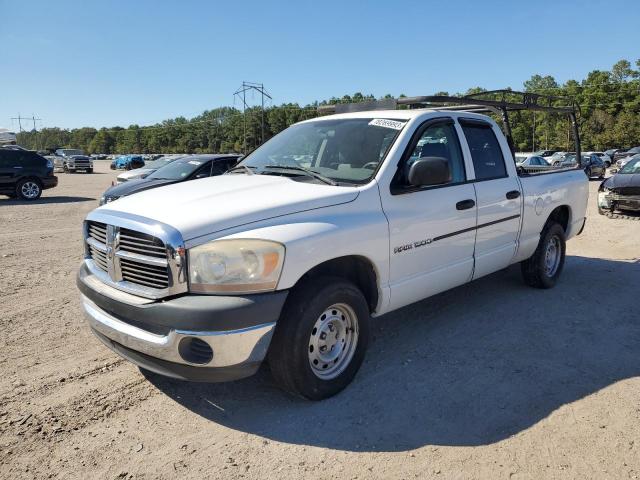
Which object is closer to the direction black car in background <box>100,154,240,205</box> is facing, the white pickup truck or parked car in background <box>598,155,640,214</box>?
the white pickup truck

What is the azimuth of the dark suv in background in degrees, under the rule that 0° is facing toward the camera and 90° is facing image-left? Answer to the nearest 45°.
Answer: approximately 90°

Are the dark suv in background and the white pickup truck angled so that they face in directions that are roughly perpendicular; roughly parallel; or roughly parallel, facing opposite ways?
roughly parallel

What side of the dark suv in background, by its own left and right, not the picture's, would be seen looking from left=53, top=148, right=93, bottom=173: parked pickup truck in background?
right

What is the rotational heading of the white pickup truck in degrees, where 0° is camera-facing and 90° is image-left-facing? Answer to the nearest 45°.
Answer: approximately 45°

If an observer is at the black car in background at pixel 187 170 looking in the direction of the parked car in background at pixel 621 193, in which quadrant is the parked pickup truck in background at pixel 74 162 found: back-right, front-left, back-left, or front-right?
back-left

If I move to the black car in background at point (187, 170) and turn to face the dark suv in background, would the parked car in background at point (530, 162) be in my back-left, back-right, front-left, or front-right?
back-right

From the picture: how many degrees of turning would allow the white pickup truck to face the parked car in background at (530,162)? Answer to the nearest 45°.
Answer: approximately 180°

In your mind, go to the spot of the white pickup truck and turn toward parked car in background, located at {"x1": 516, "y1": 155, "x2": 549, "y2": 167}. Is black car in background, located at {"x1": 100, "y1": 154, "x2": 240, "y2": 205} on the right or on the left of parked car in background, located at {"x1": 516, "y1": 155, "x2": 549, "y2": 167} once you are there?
left

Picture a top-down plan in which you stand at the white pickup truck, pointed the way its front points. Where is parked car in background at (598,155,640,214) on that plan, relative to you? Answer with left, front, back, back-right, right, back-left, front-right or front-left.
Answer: back
